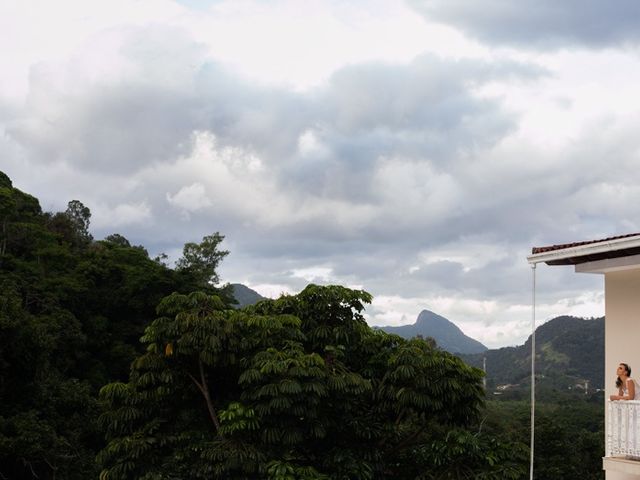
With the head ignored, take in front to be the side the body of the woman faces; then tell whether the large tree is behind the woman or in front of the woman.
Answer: in front

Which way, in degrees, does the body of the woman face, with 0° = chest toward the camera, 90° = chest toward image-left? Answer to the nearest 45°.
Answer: approximately 90°
